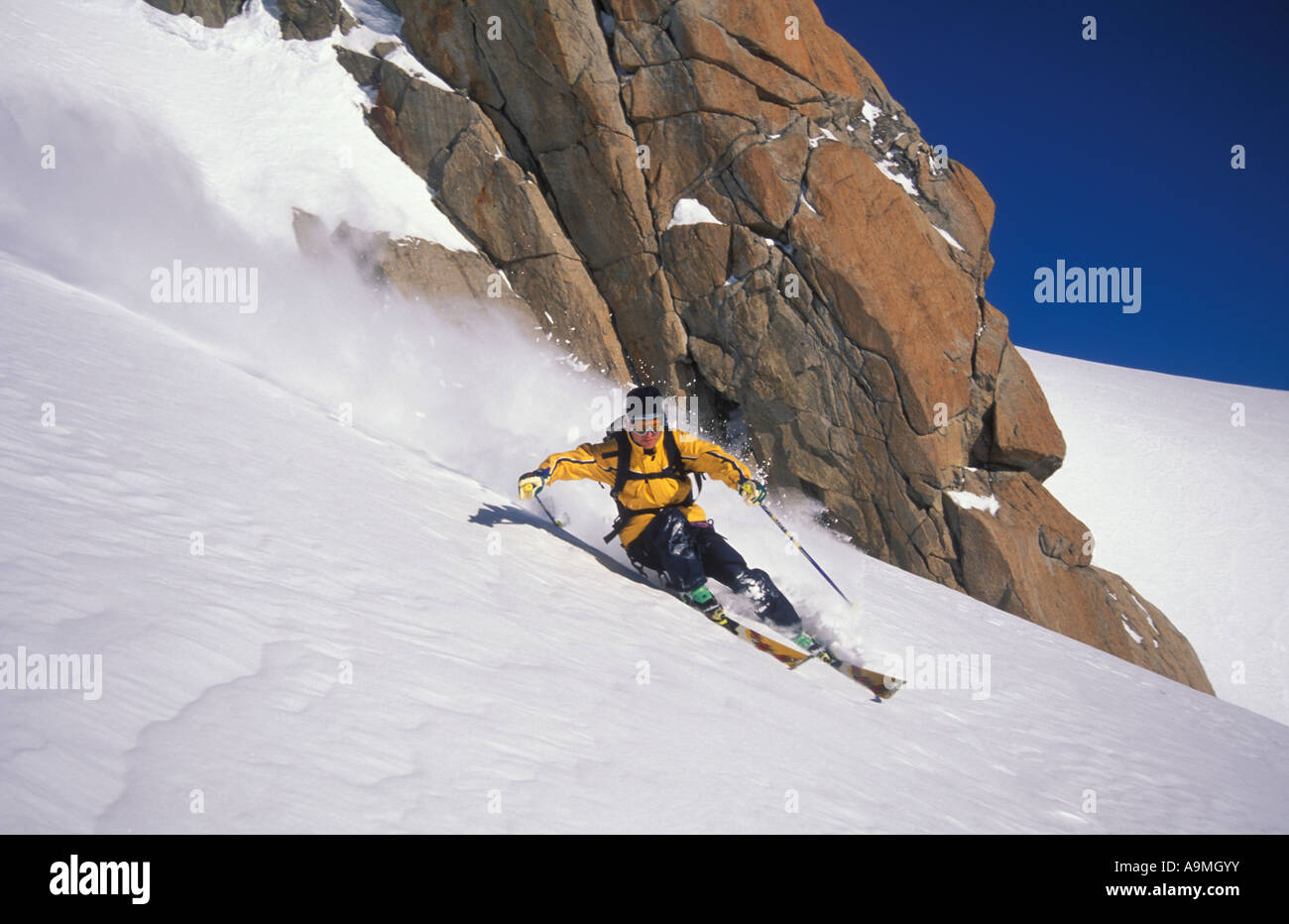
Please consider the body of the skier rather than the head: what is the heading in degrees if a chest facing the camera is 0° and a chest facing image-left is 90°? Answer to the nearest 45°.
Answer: approximately 0°
